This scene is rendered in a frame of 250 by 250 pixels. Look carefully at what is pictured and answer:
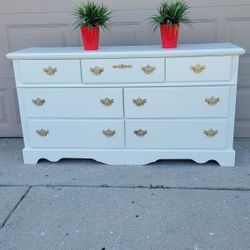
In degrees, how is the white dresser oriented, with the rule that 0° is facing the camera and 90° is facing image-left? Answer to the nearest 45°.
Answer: approximately 0°

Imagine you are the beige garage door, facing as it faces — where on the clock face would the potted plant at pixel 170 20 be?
The potted plant is roughly at 11 o'clock from the beige garage door.

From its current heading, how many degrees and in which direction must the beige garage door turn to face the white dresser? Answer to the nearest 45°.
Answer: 0° — it already faces it

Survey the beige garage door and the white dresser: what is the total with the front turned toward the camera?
2

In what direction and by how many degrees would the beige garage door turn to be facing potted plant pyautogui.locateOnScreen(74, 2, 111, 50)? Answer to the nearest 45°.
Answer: approximately 45° to its right

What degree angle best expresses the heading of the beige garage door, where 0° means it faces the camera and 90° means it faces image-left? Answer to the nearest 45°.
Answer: approximately 0°

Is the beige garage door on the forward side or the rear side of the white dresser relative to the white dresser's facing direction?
on the rear side
